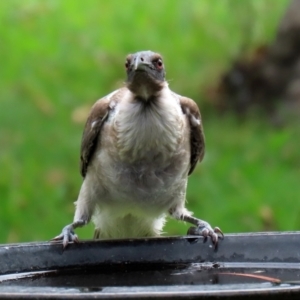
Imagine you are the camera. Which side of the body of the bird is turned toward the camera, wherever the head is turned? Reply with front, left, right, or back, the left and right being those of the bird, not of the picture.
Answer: front
